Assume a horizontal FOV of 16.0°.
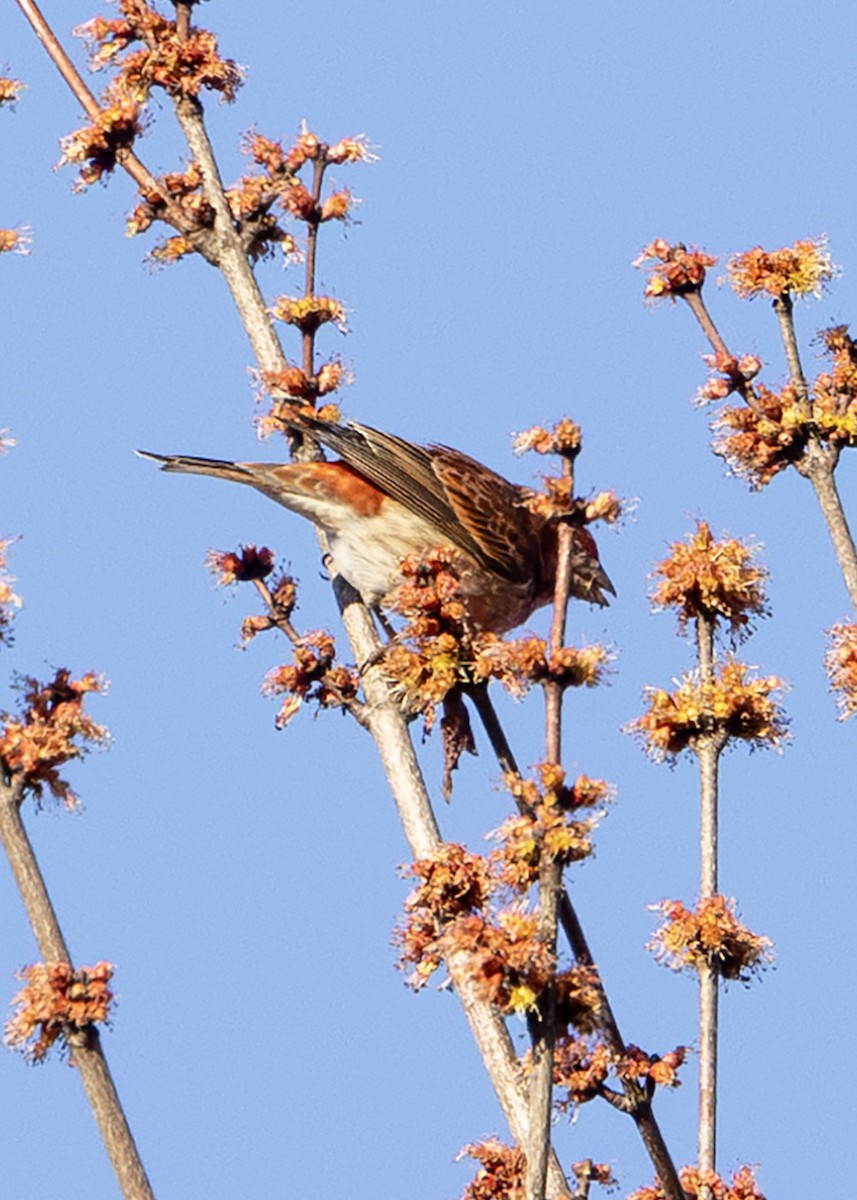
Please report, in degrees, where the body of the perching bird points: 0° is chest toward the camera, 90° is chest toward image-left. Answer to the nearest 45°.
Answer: approximately 270°

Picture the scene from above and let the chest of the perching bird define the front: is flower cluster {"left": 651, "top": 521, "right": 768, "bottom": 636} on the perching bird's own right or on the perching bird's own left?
on the perching bird's own right

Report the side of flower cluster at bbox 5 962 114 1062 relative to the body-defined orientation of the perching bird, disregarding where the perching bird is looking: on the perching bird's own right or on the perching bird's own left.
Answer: on the perching bird's own right

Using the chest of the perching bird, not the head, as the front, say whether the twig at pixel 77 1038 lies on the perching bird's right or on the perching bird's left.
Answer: on the perching bird's right

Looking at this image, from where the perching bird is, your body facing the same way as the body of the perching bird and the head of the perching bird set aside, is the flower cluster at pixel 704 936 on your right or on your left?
on your right

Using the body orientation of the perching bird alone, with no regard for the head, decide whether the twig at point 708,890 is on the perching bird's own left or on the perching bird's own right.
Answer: on the perching bird's own right
